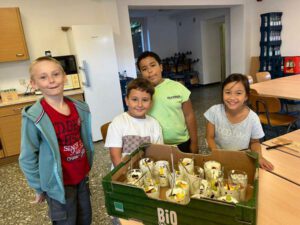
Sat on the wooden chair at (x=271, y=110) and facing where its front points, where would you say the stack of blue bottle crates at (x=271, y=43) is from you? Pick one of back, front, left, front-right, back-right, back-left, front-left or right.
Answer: back-left

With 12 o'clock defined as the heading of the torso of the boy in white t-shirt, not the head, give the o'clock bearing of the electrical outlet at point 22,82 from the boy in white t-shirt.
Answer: The electrical outlet is roughly at 5 o'clock from the boy in white t-shirt.

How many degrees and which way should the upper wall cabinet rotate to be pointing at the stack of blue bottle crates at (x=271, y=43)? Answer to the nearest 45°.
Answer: approximately 90° to its left

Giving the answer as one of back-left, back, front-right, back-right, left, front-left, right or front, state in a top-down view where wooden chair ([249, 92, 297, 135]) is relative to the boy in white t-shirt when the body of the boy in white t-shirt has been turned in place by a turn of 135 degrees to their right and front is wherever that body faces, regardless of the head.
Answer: right

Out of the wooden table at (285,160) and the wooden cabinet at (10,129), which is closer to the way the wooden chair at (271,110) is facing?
the wooden table
